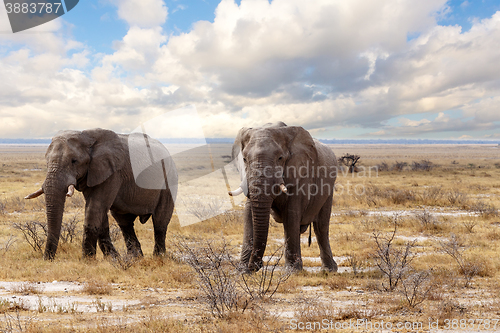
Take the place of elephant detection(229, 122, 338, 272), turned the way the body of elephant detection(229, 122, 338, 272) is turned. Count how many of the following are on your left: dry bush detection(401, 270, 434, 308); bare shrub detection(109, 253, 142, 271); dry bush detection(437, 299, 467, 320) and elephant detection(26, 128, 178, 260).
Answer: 2

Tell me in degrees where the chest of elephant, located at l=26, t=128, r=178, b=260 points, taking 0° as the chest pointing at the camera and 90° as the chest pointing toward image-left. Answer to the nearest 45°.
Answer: approximately 45°

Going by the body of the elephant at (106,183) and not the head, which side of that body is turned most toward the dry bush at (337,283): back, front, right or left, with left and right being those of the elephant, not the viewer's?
left

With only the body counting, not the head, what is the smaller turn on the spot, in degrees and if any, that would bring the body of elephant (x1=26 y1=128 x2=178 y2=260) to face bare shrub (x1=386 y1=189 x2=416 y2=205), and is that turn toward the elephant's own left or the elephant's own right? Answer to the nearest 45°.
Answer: approximately 180°

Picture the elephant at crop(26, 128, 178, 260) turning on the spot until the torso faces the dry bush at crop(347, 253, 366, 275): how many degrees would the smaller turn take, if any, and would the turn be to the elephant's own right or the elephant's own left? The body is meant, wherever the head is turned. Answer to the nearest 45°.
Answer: approximately 135° to the elephant's own left

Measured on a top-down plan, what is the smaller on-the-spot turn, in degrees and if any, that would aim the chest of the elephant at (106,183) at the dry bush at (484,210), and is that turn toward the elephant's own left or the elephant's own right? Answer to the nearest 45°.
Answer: approximately 135° to the elephant's own left

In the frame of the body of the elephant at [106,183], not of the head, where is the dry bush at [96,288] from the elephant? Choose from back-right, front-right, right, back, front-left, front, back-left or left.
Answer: front-left
